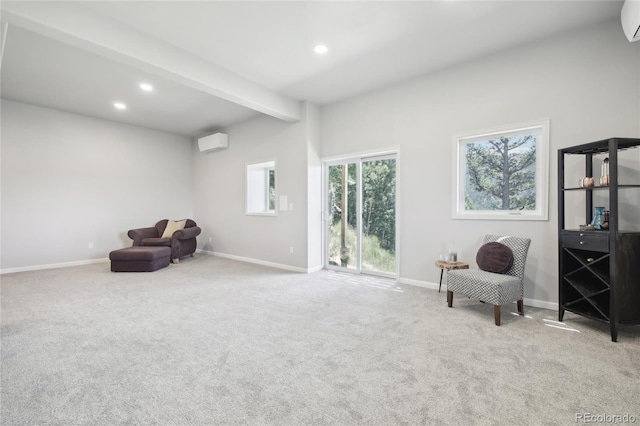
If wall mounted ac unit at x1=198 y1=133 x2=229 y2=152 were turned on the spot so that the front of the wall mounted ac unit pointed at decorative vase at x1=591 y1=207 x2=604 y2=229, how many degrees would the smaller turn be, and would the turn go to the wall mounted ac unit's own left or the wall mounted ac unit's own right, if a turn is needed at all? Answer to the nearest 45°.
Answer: approximately 90° to the wall mounted ac unit's own left

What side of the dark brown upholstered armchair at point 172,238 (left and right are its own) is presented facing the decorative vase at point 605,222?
left

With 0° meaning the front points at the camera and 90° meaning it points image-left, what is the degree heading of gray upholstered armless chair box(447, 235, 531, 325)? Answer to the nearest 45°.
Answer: approximately 45°

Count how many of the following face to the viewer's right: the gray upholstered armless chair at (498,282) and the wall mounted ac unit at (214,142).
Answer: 0

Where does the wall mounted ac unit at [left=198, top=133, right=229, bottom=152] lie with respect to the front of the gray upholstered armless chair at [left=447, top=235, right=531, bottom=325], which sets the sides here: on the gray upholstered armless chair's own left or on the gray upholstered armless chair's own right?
on the gray upholstered armless chair's own right

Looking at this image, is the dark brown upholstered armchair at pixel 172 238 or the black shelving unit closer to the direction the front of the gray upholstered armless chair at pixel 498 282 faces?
the dark brown upholstered armchair

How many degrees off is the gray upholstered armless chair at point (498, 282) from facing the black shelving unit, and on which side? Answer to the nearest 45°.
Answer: approximately 135° to its left

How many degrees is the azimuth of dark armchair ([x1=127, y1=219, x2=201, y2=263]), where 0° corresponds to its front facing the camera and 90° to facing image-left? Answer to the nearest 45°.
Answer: approximately 45°

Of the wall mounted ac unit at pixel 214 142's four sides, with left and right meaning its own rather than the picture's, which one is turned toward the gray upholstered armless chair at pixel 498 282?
left
